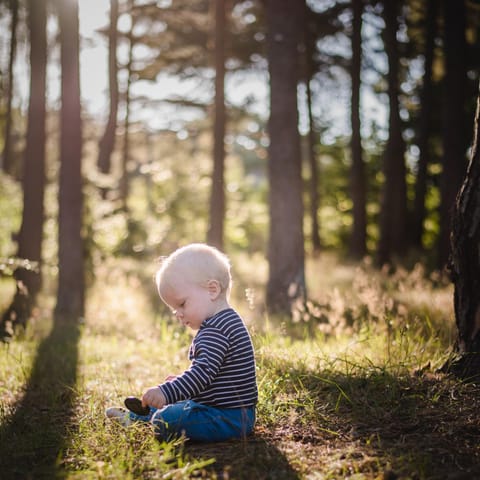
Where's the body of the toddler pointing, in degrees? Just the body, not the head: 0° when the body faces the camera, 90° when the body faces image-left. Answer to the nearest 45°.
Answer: approximately 90°

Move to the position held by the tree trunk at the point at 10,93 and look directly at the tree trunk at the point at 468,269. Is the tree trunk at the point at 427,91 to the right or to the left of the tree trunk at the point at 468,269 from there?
left

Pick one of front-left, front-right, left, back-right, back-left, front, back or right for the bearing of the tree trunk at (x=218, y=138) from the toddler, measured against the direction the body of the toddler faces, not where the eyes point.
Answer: right

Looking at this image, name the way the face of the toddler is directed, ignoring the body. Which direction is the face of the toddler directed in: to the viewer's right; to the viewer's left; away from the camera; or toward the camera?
to the viewer's left

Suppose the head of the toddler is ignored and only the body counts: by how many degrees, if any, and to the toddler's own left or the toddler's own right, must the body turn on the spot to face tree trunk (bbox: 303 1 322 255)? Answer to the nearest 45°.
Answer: approximately 90° to the toddler's own right

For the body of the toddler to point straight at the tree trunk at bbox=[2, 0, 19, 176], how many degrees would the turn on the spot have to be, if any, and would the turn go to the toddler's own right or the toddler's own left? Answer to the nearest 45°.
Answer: approximately 90° to the toddler's own right

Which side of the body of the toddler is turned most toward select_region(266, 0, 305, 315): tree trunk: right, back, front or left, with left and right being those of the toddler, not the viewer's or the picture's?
right
